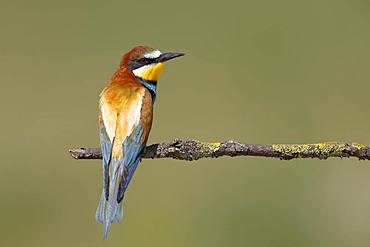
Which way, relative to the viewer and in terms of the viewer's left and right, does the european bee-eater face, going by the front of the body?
facing away from the viewer and to the right of the viewer
